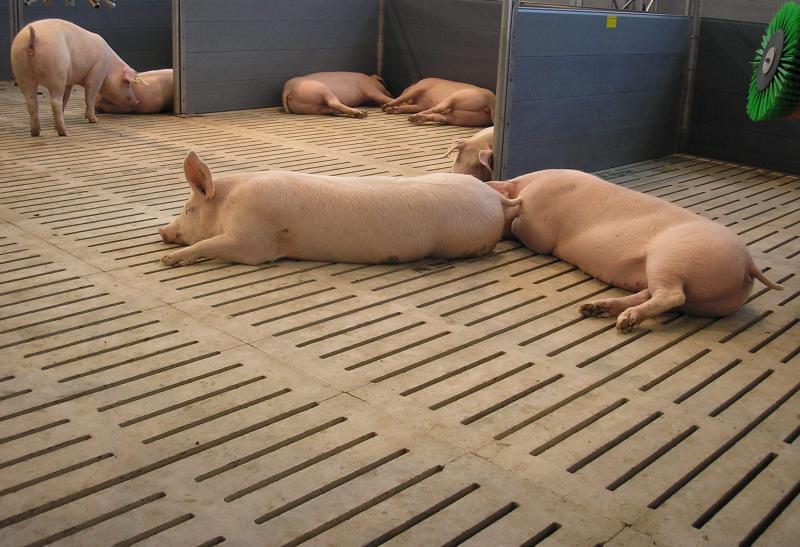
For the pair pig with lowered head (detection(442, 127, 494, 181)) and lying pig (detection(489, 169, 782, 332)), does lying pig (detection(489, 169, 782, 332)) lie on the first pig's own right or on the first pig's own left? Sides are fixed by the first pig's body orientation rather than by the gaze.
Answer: on the first pig's own left

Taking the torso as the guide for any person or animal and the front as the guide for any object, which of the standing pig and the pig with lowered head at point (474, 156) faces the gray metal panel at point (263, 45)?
the standing pig

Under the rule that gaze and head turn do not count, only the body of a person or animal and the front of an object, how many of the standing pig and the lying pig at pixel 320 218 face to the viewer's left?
1

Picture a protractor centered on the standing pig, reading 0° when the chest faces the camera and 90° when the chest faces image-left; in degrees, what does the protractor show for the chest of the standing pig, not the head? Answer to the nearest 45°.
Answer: approximately 225°

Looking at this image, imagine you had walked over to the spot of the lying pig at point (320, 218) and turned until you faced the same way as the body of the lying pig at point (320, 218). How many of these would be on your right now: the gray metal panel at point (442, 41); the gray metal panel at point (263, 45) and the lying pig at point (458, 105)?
3

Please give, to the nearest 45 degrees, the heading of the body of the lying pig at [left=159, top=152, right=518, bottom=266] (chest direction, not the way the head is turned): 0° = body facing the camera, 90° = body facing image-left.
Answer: approximately 90°

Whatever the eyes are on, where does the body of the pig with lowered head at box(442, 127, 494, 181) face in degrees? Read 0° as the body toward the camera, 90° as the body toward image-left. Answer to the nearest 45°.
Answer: approximately 45°

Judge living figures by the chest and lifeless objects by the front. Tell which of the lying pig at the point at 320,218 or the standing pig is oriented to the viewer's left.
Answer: the lying pig

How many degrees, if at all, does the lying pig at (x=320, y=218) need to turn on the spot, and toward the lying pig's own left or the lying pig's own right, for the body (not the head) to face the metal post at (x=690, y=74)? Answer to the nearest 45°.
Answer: approximately 135° to the lying pig's own right

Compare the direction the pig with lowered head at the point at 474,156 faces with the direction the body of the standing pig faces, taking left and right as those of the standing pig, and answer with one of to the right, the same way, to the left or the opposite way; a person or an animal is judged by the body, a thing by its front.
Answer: the opposite way
